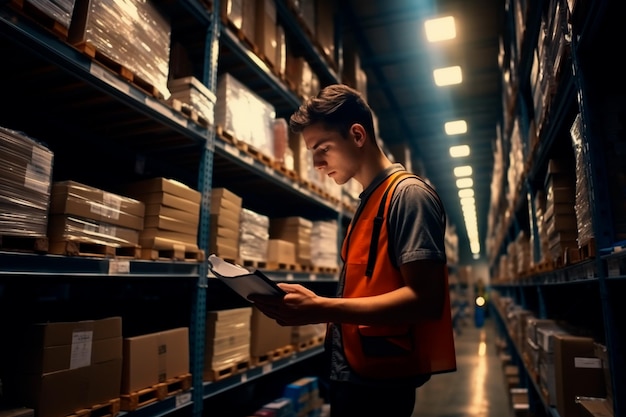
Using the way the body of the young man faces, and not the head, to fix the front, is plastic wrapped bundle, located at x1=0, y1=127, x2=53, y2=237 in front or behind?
in front

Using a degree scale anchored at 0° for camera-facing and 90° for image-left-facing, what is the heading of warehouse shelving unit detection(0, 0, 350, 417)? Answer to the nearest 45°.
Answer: approximately 315°

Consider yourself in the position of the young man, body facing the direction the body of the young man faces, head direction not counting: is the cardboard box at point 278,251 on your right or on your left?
on your right

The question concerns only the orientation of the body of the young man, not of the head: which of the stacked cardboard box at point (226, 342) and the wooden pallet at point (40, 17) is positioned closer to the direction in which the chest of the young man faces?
the wooden pallet

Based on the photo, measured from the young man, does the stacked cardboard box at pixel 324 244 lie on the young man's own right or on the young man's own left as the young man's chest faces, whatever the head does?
on the young man's own right

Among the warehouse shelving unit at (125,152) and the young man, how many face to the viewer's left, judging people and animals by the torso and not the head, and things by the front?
1

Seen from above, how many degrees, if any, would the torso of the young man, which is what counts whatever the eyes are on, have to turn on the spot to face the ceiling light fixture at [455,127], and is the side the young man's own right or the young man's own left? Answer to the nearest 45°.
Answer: approximately 90° to the young man's own right

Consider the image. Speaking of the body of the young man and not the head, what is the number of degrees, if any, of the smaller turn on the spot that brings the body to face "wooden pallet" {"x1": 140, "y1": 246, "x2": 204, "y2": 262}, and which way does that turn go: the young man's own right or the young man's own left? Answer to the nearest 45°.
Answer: approximately 45° to the young man's own right

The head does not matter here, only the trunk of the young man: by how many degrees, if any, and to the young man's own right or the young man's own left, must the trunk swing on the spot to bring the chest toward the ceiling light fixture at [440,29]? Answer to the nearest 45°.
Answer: approximately 90° to the young man's own right

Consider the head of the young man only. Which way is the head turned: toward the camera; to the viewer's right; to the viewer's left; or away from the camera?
to the viewer's left

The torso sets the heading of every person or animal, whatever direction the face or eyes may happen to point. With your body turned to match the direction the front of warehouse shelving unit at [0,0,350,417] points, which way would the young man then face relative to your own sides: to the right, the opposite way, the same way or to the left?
the opposite way

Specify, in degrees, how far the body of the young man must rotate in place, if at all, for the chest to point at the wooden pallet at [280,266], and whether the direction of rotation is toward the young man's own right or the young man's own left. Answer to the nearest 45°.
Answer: approximately 90° to the young man's own right

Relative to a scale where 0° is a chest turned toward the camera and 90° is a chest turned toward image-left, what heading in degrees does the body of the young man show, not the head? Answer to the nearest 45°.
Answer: approximately 90°

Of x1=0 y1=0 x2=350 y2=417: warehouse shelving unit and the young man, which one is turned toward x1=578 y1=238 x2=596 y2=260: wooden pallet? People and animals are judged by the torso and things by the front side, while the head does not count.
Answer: the warehouse shelving unit

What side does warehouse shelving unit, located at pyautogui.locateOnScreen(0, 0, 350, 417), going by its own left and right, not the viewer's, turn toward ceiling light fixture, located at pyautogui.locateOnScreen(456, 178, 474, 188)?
left
